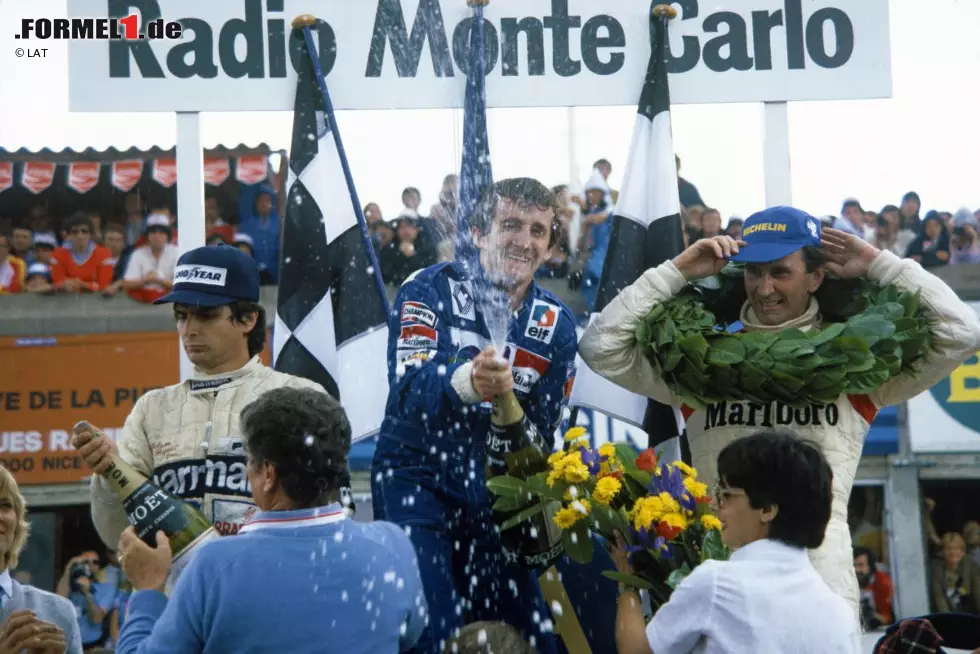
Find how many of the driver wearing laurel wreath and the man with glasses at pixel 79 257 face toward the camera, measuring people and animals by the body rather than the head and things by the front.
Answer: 2

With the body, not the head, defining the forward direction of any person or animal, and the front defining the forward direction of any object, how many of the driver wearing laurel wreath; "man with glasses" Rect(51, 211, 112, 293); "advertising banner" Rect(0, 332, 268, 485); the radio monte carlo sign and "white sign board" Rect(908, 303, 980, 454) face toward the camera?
5

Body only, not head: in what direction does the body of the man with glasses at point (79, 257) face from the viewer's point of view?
toward the camera

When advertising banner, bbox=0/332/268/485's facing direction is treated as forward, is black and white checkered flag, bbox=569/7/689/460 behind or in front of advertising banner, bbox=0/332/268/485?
in front

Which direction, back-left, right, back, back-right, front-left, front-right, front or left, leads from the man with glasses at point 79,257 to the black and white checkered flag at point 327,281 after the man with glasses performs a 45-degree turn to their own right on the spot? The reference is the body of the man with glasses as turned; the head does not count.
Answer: front-left

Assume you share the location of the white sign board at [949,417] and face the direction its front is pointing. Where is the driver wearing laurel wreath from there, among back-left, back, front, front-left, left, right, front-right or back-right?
front

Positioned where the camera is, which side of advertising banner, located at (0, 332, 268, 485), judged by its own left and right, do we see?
front

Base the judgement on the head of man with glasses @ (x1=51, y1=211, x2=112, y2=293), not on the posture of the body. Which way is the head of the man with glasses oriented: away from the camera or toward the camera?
toward the camera

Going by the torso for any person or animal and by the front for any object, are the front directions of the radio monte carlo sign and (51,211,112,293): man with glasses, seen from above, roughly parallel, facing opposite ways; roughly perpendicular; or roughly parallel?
roughly parallel

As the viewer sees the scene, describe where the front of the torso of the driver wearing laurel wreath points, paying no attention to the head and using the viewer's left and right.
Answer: facing the viewer
